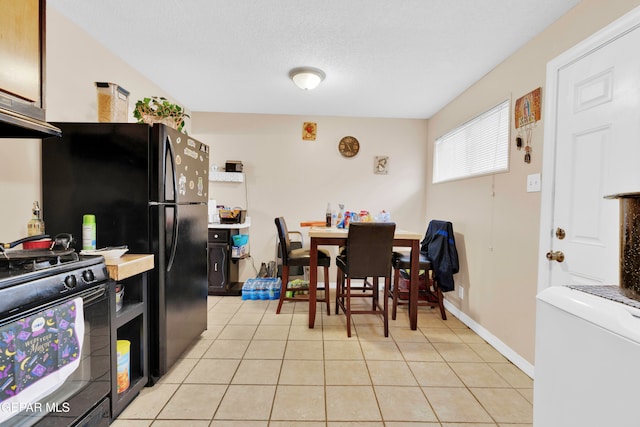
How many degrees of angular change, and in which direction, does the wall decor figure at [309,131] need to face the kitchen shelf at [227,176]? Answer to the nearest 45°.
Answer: approximately 90° to its right

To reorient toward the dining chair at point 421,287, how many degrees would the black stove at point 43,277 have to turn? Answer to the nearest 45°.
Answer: approximately 45° to its left

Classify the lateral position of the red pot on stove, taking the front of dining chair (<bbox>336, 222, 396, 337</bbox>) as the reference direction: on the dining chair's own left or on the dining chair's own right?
on the dining chair's own left

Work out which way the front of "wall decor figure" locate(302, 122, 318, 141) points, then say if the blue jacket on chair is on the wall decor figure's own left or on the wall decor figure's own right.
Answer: on the wall decor figure's own left

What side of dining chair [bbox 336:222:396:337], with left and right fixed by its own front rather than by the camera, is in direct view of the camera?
back

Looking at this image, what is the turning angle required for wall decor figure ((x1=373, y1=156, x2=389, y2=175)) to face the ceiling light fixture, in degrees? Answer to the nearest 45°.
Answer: approximately 45° to its right

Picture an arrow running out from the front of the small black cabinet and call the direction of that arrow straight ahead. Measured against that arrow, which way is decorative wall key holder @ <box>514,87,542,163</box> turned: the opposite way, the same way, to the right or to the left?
to the right

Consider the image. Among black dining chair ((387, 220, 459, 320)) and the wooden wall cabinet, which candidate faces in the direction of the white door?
the wooden wall cabinet

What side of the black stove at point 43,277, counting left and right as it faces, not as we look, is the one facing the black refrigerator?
left

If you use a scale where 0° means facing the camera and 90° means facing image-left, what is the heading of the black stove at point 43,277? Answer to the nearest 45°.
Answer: approximately 315°

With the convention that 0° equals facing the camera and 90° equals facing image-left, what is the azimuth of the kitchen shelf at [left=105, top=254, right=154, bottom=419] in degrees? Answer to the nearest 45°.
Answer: approximately 315°
